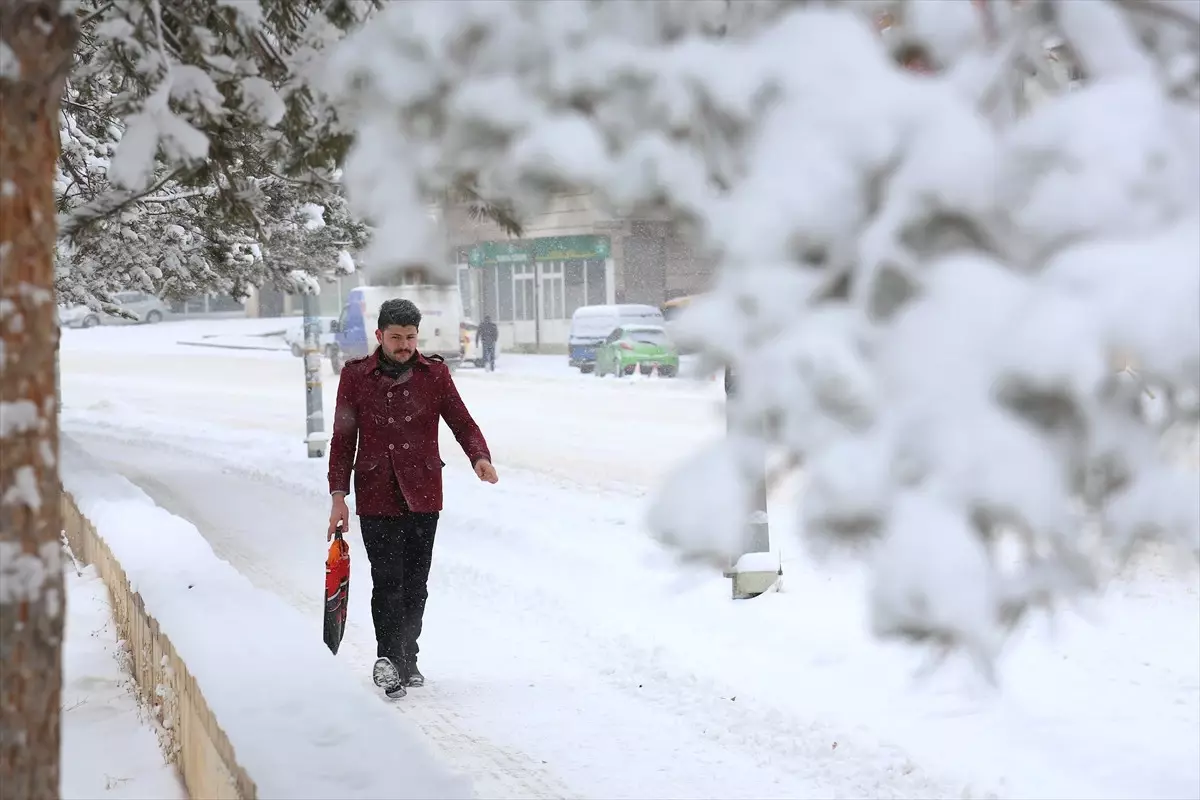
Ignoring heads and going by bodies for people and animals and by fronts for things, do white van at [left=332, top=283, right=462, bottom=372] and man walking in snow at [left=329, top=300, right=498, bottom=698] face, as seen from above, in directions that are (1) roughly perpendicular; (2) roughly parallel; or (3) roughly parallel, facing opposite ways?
roughly perpendicular

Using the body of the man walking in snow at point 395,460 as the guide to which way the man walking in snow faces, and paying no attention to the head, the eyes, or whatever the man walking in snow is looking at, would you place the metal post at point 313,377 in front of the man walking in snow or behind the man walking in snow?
behind

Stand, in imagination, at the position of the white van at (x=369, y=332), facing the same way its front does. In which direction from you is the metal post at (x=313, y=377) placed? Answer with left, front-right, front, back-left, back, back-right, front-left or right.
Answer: left

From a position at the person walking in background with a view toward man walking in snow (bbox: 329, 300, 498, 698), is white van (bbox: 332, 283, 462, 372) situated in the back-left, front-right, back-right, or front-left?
front-right

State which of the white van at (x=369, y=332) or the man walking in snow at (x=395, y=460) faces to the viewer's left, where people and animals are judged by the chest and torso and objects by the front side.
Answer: the white van

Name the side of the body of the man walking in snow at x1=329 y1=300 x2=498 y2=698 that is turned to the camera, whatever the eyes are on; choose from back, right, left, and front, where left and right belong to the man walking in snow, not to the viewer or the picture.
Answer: front

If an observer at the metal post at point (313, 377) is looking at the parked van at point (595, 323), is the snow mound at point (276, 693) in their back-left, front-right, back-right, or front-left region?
back-right

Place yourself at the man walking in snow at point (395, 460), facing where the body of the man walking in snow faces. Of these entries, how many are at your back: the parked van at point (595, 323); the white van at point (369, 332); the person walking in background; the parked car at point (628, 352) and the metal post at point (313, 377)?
5

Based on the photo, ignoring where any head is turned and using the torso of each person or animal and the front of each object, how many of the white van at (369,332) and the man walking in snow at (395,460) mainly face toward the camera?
1

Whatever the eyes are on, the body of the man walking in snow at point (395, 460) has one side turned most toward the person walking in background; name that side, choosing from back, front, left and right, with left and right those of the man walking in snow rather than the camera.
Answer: back

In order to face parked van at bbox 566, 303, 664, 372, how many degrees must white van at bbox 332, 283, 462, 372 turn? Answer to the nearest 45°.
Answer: approximately 135° to its left

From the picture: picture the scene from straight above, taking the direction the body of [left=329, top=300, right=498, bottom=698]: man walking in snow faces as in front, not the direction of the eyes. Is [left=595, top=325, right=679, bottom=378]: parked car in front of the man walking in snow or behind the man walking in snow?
behind

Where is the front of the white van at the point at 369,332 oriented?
to the viewer's left

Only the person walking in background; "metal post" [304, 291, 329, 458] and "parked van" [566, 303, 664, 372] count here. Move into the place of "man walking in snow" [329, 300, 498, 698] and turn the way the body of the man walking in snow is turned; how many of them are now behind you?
3

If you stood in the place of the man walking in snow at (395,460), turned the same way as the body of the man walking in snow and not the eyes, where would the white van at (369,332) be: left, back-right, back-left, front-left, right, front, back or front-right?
back

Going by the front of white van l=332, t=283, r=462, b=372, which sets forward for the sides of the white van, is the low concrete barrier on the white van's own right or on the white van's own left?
on the white van's own left
